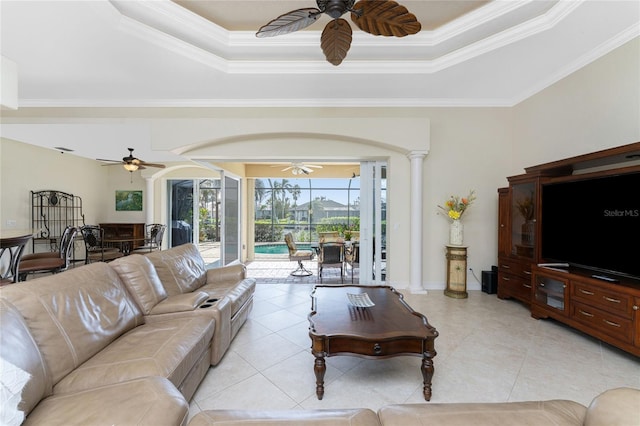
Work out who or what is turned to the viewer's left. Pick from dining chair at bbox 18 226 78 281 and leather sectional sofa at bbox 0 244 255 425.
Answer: the dining chair

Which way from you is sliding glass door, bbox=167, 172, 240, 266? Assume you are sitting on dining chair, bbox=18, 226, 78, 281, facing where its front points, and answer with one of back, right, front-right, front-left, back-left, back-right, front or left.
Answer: back-right

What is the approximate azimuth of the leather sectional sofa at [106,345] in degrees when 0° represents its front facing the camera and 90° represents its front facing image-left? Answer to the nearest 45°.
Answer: approximately 315°

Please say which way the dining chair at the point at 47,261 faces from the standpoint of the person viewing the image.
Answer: facing to the left of the viewer

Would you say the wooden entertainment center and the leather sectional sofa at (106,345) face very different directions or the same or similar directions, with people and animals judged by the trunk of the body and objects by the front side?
very different directions

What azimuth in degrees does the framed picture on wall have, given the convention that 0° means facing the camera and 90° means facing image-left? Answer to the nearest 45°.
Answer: approximately 0°
